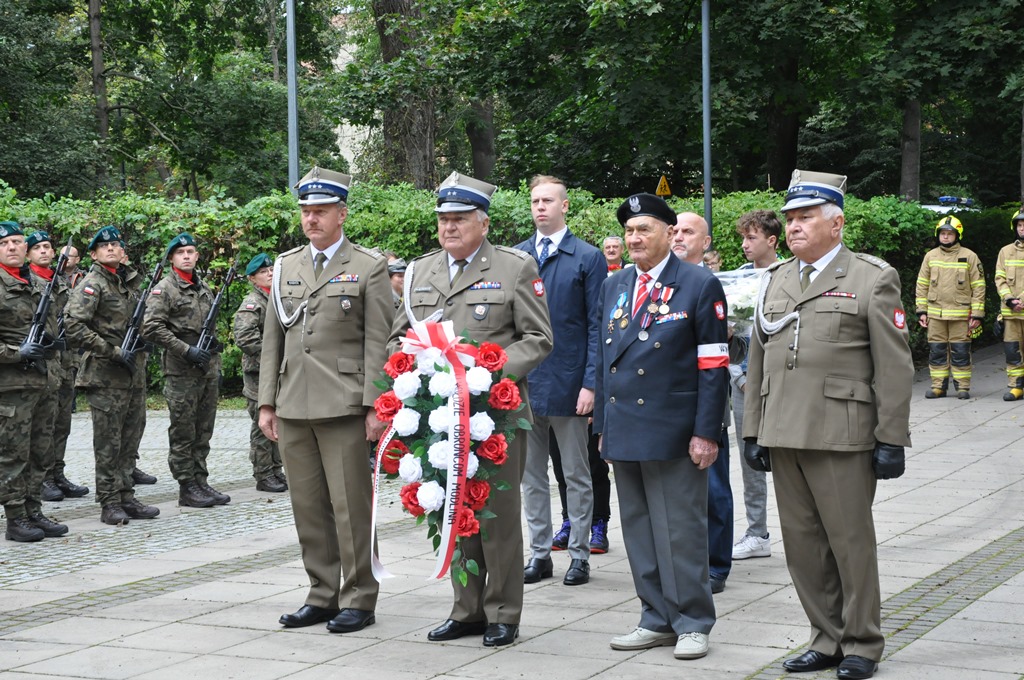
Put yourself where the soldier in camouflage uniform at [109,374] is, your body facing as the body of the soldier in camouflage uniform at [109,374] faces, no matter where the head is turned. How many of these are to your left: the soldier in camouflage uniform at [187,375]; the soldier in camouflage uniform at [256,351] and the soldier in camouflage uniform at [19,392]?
2

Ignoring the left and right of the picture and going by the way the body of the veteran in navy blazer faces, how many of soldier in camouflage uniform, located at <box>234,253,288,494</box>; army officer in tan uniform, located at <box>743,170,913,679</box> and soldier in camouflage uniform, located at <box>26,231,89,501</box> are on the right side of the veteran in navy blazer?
2

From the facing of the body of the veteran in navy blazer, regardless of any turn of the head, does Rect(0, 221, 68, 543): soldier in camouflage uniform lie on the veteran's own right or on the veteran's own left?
on the veteran's own right

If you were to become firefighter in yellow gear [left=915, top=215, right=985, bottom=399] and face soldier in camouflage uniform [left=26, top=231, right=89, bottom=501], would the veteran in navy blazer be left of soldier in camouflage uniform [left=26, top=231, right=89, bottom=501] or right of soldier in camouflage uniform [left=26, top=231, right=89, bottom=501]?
left

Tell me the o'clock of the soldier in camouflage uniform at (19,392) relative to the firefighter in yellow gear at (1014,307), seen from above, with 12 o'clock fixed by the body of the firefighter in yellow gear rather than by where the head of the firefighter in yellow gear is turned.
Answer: The soldier in camouflage uniform is roughly at 1 o'clock from the firefighter in yellow gear.

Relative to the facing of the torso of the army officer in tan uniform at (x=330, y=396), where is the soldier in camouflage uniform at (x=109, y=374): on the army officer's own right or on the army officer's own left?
on the army officer's own right

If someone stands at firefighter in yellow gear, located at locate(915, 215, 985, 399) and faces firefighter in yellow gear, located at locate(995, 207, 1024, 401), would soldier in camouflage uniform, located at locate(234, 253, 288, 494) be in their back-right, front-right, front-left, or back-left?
back-right

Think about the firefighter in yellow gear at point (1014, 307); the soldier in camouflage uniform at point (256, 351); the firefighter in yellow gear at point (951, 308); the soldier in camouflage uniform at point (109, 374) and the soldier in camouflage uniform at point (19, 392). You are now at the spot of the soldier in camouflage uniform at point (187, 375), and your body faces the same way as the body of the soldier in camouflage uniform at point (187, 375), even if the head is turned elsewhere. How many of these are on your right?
2

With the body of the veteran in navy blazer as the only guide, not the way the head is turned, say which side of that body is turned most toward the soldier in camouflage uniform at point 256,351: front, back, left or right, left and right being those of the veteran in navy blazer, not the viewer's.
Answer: right

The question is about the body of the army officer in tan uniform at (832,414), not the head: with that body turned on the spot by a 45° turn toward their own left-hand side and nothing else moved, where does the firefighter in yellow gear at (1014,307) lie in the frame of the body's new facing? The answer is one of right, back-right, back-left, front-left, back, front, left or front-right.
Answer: back

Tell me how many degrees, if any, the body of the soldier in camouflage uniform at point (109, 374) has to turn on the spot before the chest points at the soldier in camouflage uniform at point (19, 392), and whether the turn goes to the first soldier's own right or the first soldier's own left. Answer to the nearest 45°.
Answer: approximately 90° to the first soldier's own right

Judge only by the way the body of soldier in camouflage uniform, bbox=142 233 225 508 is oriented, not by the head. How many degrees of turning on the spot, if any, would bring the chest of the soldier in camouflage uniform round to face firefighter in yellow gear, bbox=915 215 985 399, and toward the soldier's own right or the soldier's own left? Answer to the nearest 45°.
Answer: approximately 45° to the soldier's own left
